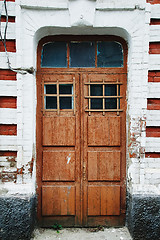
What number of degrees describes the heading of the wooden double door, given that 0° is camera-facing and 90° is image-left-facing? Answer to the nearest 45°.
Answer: approximately 0°
